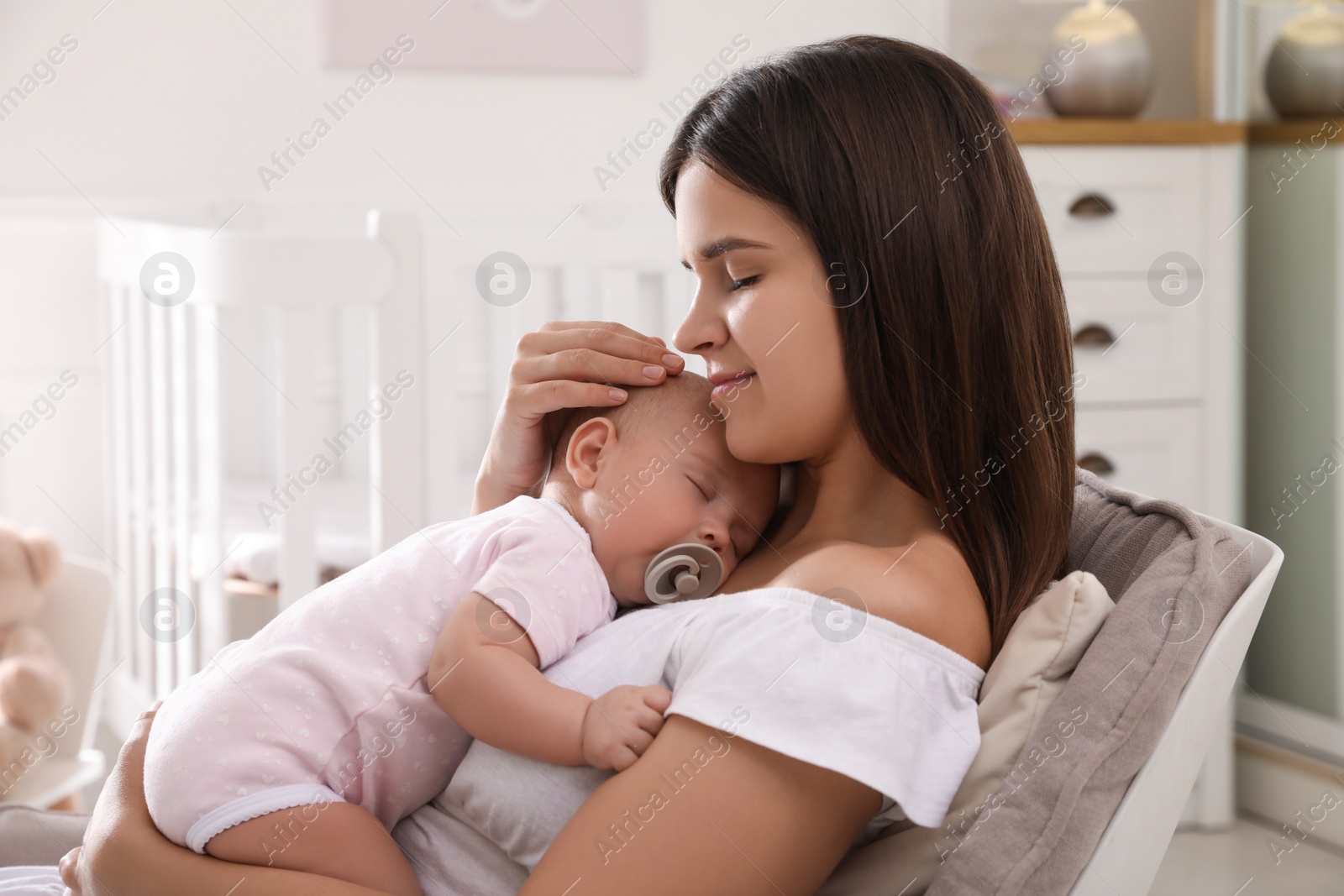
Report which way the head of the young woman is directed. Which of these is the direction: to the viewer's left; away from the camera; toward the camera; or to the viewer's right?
to the viewer's left

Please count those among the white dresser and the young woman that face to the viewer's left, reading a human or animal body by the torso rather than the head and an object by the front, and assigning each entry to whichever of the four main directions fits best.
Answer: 1

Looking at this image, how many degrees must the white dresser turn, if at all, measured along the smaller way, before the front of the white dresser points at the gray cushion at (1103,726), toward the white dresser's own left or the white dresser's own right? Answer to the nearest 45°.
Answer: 0° — it already faces it

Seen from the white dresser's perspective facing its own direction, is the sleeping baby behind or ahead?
ahead

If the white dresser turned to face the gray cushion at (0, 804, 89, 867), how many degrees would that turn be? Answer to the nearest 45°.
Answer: approximately 45° to its right

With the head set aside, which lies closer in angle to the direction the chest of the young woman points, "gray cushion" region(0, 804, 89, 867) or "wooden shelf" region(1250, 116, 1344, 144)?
the gray cushion

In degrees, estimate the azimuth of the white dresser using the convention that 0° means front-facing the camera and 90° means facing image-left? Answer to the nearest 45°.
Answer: approximately 0°

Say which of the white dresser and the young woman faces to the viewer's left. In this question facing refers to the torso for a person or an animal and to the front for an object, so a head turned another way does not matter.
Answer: the young woman

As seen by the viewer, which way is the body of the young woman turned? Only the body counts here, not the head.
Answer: to the viewer's left

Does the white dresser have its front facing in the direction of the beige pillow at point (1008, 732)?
yes
